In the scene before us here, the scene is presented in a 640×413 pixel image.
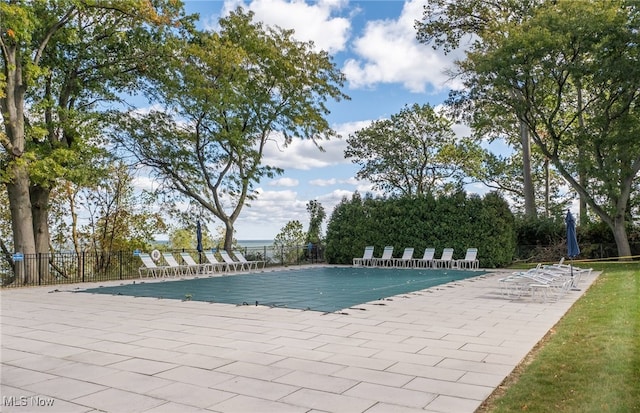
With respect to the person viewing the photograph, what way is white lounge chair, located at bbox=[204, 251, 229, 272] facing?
facing the viewer and to the right of the viewer

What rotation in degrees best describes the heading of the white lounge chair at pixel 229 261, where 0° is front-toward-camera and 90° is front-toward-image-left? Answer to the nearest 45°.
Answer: approximately 315°

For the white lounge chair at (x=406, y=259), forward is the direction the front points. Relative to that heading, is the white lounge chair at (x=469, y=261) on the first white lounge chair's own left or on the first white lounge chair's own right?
on the first white lounge chair's own left

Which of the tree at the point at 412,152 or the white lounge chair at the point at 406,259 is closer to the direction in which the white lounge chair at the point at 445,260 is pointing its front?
the white lounge chair

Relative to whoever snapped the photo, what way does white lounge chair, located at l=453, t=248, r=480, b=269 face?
facing the viewer and to the left of the viewer

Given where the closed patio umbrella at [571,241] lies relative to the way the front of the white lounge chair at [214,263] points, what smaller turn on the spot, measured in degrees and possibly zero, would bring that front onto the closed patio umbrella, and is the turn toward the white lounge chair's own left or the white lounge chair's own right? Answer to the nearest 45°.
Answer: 0° — it already faces it

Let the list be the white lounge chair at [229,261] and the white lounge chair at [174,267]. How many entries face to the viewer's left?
0

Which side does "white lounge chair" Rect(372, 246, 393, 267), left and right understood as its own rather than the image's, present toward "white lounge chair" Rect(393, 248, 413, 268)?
left

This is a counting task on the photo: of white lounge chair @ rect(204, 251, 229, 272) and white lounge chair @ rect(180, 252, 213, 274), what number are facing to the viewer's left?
0

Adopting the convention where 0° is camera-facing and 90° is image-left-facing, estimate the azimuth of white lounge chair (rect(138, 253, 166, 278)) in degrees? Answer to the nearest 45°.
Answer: approximately 315°
